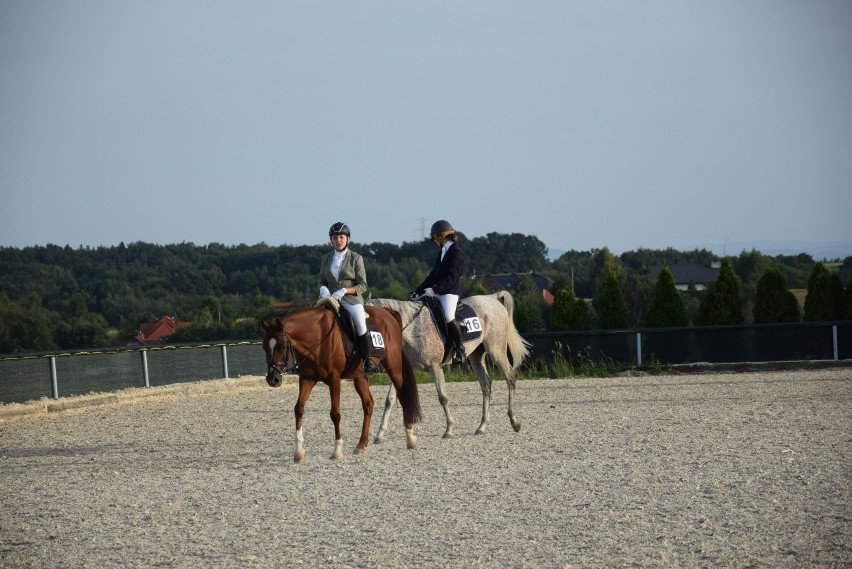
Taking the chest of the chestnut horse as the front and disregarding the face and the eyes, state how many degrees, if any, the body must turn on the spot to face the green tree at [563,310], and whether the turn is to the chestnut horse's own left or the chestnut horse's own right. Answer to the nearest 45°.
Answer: approximately 135° to the chestnut horse's own right

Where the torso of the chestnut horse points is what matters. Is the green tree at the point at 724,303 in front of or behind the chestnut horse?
behind

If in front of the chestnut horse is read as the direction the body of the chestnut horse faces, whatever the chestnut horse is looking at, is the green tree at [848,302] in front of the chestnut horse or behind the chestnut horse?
behind

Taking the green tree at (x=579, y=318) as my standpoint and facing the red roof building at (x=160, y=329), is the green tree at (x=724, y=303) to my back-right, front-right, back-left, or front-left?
back-right

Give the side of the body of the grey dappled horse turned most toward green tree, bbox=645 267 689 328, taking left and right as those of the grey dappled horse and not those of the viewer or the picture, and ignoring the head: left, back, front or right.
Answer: right

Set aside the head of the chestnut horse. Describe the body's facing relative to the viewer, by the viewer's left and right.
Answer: facing the viewer and to the left of the viewer

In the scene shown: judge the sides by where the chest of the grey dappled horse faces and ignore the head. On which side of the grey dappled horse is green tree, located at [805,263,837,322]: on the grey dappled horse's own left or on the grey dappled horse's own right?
on the grey dappled horse's own right

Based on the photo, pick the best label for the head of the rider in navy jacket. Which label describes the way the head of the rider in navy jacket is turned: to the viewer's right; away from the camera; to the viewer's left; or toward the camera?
to the viewer's left

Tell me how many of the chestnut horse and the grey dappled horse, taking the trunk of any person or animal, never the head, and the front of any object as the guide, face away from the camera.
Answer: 0

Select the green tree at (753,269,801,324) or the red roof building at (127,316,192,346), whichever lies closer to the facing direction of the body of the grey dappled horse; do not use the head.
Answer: the red roof building

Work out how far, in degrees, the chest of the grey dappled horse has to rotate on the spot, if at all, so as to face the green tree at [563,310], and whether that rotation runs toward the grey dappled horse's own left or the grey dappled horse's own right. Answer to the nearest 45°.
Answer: approximately 90° to the grey dappled horse's own right

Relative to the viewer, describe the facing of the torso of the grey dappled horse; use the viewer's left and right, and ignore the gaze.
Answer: facing to the left of the viewer
